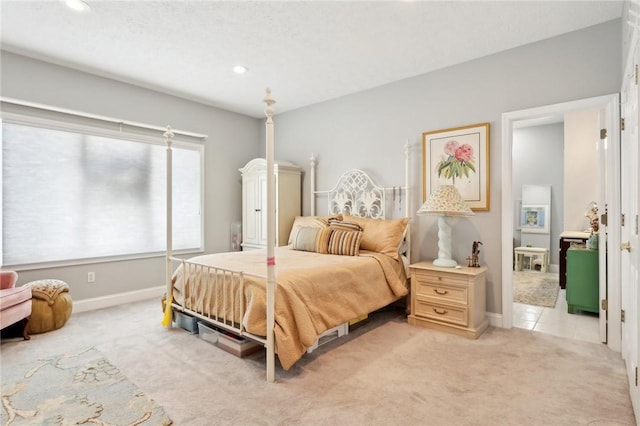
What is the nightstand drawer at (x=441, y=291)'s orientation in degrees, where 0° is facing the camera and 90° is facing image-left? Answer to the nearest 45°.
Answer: approximately 45°

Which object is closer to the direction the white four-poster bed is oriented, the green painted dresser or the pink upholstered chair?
the pink upholstered chair

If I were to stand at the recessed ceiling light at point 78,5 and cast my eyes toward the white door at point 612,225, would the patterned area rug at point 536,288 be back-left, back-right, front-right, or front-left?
front-left

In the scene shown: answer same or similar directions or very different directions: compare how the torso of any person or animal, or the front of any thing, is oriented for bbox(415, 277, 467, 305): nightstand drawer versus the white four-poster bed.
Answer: same or similar directions

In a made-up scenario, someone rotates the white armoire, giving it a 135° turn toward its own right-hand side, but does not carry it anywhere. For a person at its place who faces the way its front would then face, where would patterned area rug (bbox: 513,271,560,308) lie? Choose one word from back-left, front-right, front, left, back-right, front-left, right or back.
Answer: right

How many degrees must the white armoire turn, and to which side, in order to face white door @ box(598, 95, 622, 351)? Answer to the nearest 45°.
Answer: approximately 90° to its left

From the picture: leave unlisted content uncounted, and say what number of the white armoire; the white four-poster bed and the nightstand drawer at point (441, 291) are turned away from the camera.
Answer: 0

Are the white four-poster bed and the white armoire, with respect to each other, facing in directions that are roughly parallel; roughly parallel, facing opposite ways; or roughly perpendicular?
roughly parallel

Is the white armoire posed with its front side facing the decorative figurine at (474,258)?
no

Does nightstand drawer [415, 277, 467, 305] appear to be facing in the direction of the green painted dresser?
no

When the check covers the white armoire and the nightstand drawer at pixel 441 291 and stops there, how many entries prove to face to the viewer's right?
0

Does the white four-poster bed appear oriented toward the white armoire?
no

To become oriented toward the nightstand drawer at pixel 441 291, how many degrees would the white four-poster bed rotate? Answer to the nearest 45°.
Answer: approximately 135° to its left

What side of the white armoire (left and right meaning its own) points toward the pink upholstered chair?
front

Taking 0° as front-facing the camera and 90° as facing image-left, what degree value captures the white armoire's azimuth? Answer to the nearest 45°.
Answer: approximately 45°

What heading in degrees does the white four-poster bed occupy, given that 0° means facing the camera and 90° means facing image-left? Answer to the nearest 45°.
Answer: approximately 45°
